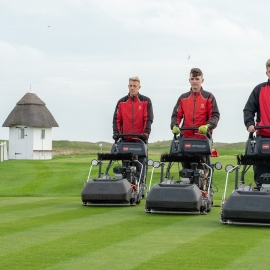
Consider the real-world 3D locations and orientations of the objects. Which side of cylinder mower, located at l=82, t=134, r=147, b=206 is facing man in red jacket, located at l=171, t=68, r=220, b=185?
left

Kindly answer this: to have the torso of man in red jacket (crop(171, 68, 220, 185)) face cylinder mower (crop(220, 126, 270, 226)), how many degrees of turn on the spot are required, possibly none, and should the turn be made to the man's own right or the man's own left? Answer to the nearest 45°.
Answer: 0° — they already face it

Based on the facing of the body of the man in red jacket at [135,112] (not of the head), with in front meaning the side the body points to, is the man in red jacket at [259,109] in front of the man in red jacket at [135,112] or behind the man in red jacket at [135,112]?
in front

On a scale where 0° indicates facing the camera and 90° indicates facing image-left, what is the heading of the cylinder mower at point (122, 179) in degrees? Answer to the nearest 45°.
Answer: approximately 45°

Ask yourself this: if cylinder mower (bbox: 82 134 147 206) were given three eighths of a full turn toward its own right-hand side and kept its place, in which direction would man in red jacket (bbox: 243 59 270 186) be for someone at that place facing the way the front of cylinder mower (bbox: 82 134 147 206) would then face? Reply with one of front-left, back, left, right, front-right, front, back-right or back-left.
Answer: back-right

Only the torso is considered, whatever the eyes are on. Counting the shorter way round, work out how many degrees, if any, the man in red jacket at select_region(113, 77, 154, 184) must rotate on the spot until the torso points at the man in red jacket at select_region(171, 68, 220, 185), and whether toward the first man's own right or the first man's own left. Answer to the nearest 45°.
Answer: approximately 45° to the first man's own left

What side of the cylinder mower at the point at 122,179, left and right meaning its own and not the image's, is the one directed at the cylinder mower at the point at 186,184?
left
